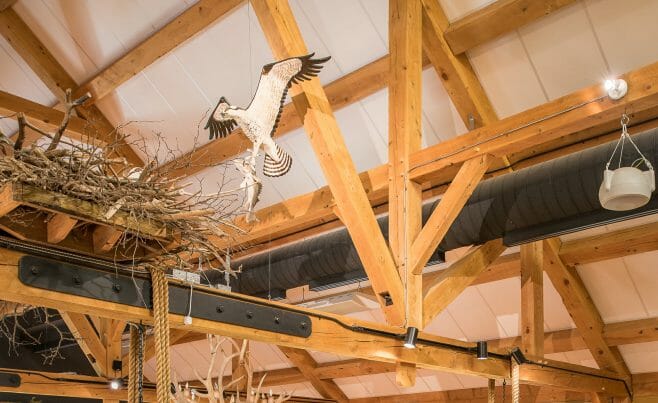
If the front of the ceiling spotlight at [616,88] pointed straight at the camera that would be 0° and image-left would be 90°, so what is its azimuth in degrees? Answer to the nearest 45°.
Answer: approximately 0°

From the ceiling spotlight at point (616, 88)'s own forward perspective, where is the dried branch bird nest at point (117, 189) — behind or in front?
in front

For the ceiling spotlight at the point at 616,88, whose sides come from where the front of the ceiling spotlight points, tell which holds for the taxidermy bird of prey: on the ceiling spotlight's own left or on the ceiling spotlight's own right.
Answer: on the ceiling spotlight's own right

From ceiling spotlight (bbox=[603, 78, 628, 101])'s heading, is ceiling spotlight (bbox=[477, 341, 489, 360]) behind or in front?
behind
